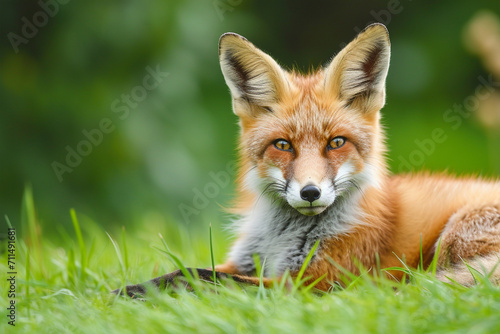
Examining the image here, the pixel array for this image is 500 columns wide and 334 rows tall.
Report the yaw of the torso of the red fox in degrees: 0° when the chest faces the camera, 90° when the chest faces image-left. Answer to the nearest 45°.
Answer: approximately 45°
